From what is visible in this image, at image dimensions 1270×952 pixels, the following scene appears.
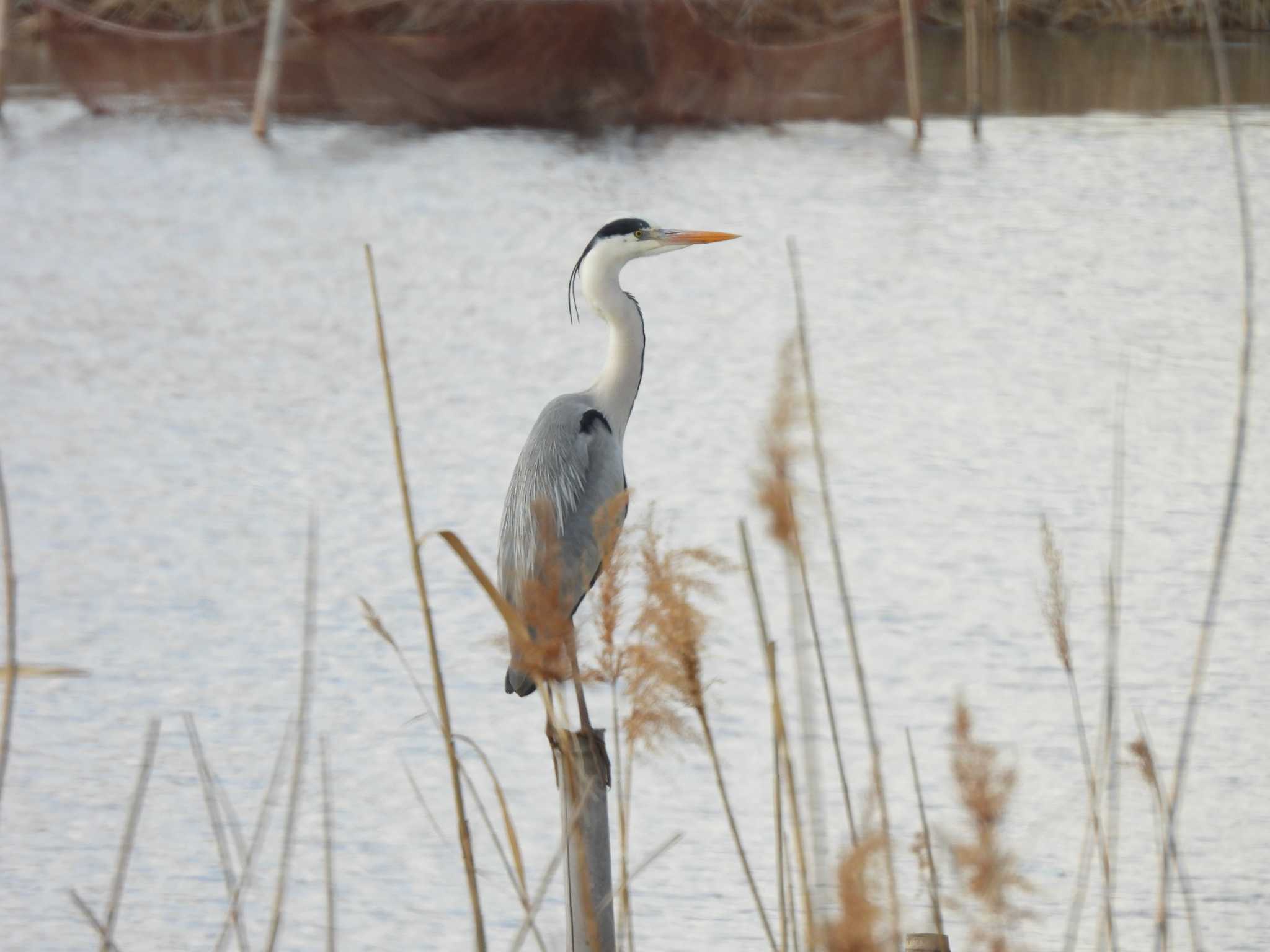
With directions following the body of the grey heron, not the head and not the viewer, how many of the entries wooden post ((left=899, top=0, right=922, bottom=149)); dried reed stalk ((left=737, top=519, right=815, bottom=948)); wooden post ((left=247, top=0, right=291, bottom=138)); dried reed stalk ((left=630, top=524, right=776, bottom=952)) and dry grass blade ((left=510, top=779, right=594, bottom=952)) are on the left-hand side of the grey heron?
2

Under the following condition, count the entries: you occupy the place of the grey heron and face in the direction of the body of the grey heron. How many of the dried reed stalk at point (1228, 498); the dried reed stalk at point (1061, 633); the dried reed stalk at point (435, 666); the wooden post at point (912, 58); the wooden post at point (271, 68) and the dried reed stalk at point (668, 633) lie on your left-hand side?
2

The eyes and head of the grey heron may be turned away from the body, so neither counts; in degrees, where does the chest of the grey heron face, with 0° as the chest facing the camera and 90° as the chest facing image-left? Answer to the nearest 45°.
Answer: approximately 270°

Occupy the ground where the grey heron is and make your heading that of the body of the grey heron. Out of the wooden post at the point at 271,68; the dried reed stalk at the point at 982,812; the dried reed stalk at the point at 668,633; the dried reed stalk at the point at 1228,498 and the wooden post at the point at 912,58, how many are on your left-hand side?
2

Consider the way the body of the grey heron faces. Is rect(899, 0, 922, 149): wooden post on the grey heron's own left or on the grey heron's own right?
on the grey heron's own left

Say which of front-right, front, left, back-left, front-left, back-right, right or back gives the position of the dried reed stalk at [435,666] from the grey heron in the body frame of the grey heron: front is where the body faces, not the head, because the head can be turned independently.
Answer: right

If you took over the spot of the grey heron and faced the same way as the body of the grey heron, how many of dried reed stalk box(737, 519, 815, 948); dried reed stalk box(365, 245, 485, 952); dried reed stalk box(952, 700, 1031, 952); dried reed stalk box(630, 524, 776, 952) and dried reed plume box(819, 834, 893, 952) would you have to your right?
5

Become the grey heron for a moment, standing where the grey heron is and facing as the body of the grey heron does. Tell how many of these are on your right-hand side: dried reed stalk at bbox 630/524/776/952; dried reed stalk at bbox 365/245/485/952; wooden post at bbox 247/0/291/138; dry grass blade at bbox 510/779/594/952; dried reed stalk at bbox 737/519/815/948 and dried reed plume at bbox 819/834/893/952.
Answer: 5

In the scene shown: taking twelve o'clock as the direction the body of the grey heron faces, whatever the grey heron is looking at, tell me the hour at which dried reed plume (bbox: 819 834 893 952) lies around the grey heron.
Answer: The dried reed plume is roughly at 3 o'clock from the grey heron.

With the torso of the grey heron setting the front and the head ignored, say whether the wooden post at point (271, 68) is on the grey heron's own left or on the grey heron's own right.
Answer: on the grey heron's own left

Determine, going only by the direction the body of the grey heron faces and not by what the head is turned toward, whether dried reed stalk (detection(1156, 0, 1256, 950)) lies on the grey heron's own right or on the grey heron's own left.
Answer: on the grey heron's own right

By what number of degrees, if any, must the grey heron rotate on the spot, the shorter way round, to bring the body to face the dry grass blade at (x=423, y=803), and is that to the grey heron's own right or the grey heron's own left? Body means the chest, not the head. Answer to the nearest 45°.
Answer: approximately 90° to the grey heron's own right

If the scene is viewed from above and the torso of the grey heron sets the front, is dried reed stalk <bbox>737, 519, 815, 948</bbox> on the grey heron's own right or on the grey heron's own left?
on the grey heron's own right
